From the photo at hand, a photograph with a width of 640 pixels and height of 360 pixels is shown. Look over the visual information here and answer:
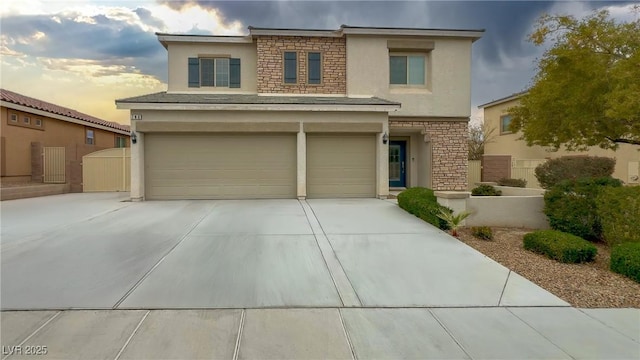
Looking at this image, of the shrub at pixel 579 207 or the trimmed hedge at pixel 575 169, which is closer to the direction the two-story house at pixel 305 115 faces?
the shrub

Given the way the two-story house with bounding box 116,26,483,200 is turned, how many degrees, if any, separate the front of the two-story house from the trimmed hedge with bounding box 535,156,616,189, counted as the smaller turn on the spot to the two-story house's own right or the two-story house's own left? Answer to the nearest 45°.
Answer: approximately 90° to the two-story house's own left

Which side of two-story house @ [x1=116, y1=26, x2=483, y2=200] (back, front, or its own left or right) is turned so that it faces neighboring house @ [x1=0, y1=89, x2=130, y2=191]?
right

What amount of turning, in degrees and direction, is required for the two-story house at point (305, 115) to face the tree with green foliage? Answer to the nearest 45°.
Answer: approximately 45° to its left

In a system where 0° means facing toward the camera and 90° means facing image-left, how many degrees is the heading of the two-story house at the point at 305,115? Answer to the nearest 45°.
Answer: approximately 0°

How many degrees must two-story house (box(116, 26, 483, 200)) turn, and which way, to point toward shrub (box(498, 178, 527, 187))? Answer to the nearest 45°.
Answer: approximately 90° to its left

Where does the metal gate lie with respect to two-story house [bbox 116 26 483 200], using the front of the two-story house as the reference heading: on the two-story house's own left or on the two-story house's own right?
on the two-story house's own right

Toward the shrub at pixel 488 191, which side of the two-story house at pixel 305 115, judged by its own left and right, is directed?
left
